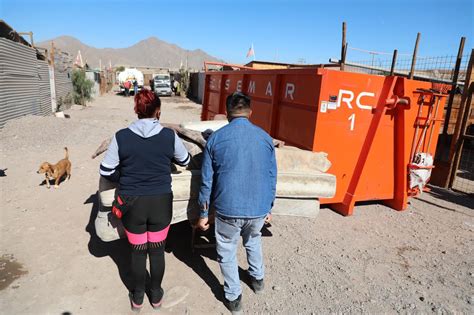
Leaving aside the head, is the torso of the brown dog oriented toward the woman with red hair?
no

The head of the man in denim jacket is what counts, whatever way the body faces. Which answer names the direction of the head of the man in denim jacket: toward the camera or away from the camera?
away from the camera

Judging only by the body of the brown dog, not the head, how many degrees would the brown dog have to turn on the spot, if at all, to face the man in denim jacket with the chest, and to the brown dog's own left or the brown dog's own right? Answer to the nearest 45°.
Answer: approximately 45° to the brown dog's own left

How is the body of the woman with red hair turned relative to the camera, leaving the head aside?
away from the camera

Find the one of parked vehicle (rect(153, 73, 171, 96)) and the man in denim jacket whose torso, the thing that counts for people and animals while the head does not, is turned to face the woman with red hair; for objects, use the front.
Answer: the parked vehicle

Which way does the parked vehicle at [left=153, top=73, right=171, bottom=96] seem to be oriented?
toward the camera

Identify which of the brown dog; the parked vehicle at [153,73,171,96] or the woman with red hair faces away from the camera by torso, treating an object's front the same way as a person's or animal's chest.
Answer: the woman with red hair

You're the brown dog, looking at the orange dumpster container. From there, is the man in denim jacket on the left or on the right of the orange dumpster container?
right

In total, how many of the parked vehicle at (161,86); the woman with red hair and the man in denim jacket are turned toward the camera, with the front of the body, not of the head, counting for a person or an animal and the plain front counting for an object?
1

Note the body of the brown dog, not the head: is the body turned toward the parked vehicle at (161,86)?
no

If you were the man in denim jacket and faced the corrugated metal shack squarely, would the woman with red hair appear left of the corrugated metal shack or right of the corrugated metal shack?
left

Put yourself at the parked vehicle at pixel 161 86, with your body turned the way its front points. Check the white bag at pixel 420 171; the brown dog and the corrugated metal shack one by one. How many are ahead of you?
3

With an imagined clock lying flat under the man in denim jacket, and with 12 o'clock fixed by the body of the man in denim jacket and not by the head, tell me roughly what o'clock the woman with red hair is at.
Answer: The woman with red hair is roughly at 9 o'clock from the man in denim jacket.

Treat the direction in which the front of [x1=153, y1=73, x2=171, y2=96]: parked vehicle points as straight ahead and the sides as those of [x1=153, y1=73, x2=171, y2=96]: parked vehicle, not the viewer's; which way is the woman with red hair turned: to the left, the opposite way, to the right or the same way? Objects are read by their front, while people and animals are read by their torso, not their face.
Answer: the opposite way

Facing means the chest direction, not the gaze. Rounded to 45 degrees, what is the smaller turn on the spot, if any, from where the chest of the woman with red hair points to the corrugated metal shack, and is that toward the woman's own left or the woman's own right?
0° — they already face it

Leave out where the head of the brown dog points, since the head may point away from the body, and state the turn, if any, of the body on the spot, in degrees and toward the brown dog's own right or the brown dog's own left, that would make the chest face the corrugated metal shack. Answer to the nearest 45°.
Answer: approximately 135° to the brown dog's own right

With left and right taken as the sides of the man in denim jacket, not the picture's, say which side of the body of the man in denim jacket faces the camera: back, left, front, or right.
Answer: back

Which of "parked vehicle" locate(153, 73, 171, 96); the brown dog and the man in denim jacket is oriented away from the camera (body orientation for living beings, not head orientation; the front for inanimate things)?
the man in denim jacket

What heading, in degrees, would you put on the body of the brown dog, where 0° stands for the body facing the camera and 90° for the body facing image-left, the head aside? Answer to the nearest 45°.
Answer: approximately 45°
